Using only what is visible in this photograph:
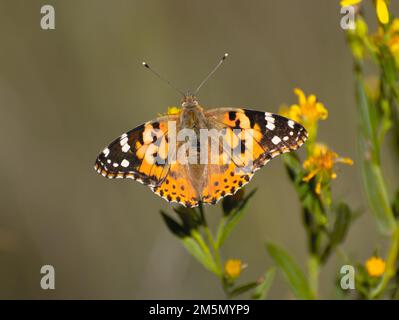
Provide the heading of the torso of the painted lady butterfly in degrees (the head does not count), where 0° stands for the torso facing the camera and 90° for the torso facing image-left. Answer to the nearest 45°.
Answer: approximately 180°

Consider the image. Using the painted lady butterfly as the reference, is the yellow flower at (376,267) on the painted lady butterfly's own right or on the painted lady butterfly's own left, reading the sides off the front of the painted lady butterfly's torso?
on the painted lady butterfly's own right
